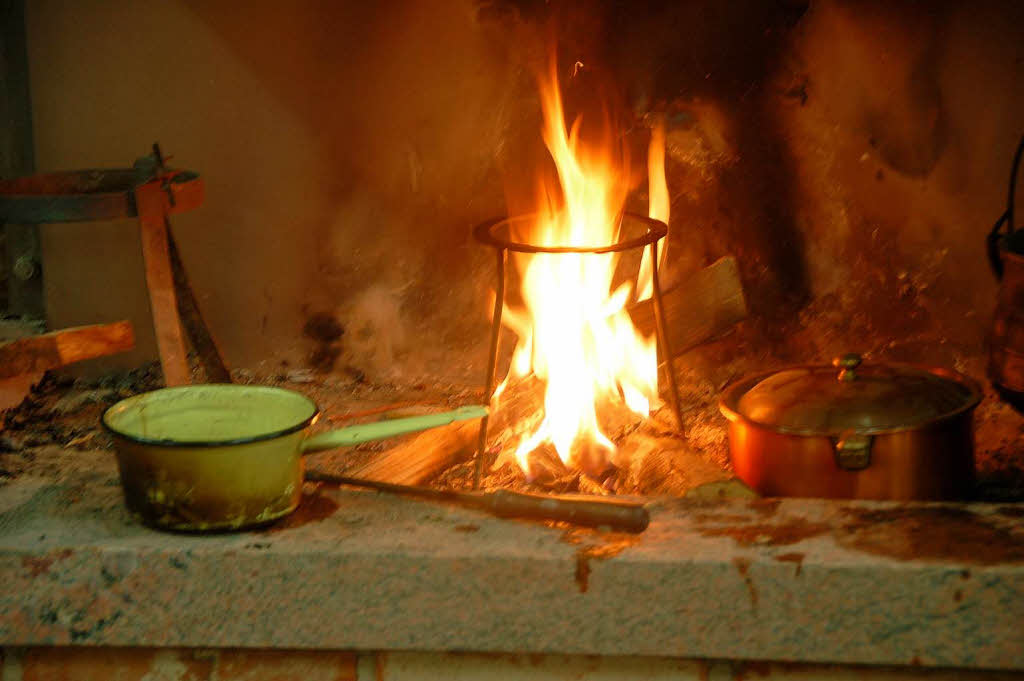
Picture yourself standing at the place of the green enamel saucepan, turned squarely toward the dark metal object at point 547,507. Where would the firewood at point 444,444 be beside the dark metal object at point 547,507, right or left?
left

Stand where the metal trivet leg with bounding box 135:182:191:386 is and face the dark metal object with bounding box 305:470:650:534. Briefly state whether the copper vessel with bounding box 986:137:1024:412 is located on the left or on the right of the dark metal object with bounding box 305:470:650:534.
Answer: left

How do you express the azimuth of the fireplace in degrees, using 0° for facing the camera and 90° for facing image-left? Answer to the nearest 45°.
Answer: approximately 0°
